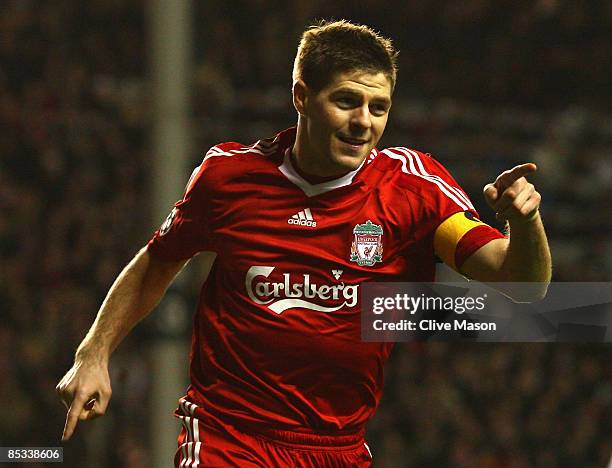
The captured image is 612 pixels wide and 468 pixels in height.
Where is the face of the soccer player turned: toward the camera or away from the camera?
toward the camera

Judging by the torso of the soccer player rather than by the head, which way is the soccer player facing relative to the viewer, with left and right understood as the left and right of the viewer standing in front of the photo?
facing the viewer
